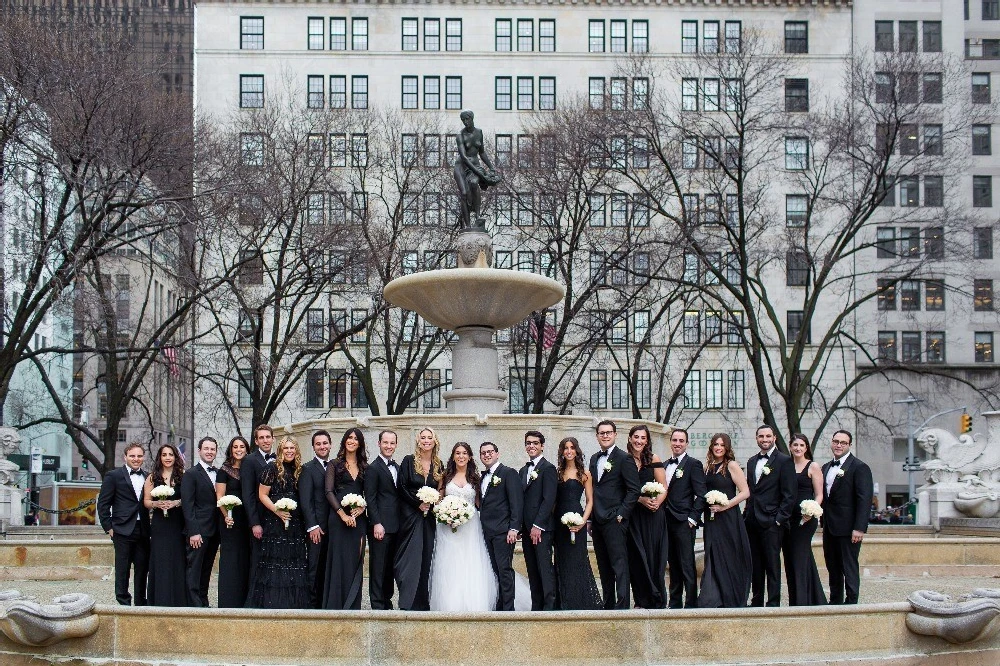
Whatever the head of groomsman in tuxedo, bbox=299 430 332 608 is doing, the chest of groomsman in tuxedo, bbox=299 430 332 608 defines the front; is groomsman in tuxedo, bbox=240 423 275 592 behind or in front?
behind

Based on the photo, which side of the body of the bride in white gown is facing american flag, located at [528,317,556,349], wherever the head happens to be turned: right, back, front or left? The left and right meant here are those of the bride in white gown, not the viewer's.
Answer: back

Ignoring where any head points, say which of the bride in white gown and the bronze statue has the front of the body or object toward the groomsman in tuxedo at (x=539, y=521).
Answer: the bronze statue

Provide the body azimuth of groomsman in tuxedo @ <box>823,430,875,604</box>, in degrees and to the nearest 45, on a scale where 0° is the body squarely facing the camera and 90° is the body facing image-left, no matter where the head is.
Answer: approximately 45°

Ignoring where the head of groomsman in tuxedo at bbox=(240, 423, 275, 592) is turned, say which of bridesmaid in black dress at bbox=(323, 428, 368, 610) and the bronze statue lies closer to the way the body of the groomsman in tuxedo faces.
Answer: the bridesmaid in black dress
